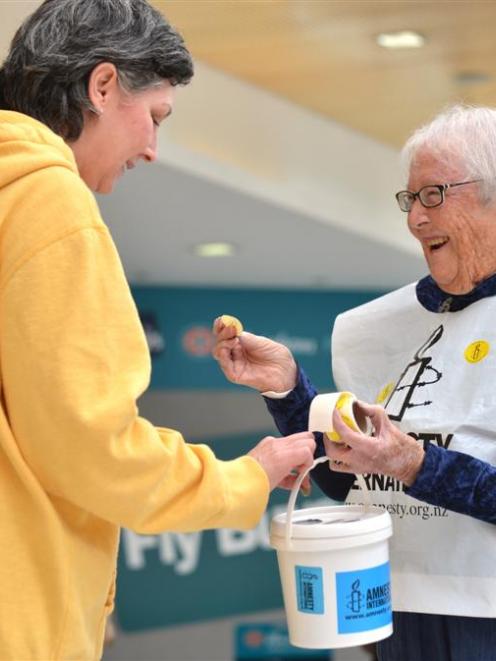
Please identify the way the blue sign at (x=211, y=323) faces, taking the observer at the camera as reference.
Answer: facing the viewer

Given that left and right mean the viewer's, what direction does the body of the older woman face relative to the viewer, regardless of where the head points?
facing the viewer and to the left of the viewer

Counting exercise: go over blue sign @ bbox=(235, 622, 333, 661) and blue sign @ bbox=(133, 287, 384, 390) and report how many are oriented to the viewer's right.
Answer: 0

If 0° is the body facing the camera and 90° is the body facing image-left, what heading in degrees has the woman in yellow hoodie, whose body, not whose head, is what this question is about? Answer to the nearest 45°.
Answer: approximately 270°

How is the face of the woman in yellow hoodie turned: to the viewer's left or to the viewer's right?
to the viewer's right

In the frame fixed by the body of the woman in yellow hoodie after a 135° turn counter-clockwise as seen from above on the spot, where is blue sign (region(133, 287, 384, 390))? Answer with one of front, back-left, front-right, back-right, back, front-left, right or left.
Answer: front-right

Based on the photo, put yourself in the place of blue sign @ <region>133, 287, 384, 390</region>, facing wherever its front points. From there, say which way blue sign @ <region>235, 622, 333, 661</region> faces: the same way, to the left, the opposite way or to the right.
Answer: the same way

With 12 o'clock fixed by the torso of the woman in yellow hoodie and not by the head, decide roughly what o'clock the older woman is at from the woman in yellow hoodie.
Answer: The older woman is roughly at 11 o'clock from the woman in yellow hoodie.

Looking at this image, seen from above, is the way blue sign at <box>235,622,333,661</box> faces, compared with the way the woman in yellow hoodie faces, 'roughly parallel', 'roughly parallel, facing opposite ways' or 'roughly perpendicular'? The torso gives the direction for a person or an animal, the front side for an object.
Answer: roughly perpendicular

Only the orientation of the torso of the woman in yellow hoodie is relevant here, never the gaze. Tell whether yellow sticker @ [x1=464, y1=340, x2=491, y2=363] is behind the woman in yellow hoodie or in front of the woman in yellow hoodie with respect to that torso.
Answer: in front
